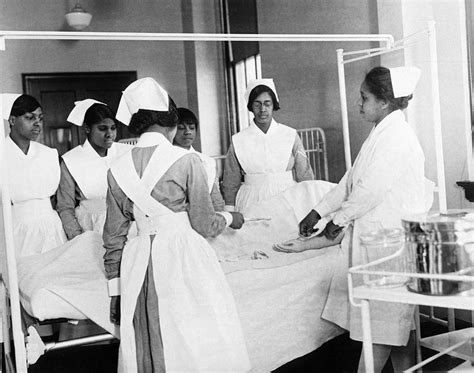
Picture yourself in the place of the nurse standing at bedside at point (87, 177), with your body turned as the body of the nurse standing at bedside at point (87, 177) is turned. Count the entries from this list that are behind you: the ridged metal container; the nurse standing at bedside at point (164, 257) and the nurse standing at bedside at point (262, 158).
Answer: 0

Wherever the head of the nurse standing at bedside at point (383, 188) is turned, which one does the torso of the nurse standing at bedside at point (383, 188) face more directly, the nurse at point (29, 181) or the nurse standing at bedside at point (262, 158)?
the nurse

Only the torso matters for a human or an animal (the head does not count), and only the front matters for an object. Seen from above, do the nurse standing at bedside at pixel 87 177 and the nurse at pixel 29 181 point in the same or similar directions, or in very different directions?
same or similar directions

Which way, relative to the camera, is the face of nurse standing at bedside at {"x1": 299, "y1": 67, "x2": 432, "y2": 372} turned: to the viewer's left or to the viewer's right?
to the viewer's left

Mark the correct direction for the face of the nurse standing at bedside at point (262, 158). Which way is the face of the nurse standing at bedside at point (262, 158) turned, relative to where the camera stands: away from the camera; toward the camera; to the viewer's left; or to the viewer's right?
toward the camera

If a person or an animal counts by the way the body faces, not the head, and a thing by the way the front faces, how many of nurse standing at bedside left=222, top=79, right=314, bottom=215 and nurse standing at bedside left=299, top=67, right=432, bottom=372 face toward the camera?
1

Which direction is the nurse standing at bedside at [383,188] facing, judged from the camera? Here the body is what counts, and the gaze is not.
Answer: to the viewer's left

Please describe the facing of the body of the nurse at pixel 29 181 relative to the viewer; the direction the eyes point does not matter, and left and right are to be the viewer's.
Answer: facing the viewer and to the right of the viewer

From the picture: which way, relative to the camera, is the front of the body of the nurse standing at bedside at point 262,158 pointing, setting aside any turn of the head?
toward the camera

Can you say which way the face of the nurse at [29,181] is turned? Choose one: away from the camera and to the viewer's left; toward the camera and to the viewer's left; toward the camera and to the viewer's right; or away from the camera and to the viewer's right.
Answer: toward the camera and to the viewer's right

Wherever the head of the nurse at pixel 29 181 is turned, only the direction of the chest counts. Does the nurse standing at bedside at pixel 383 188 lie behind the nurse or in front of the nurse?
in front

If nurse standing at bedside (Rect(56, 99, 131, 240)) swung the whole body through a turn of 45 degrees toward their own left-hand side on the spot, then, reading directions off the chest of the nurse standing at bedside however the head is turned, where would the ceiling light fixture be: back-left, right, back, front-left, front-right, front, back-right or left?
left
